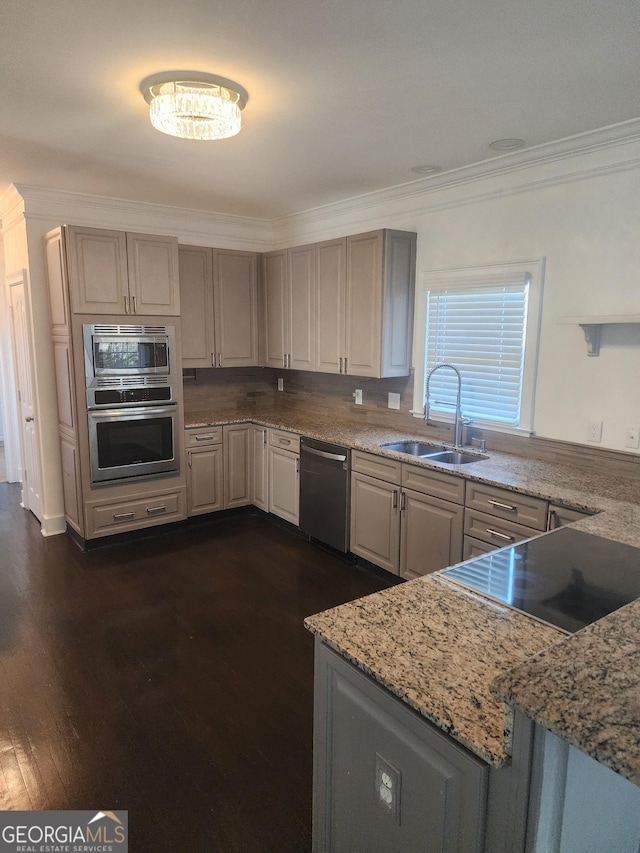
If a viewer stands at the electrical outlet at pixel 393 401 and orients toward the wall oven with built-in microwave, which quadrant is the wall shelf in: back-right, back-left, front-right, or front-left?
back-left

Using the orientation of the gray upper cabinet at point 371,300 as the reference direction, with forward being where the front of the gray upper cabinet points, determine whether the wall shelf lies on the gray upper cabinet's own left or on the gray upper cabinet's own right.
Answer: on the gray upper cabinet's own left

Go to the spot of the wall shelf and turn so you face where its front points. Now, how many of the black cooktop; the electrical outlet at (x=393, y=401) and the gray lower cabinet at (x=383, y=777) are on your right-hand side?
1

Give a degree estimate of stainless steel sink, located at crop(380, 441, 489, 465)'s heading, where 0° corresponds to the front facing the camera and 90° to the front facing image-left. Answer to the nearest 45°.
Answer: approximately 45°

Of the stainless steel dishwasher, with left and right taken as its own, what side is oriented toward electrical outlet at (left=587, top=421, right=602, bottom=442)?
left

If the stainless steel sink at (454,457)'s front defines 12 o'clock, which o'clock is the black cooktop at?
The black cooktop is roughly at 10 o'clock from the stainless steel sink.

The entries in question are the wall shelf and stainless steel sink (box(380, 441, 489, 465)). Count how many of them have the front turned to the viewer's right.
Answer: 0

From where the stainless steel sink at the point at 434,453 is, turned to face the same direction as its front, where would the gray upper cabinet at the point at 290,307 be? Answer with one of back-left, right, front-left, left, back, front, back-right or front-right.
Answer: right

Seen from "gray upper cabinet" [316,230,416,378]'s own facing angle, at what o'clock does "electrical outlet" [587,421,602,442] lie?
The electrical outlet is roughly at 9 o'clock from the gray upper cabinet.
